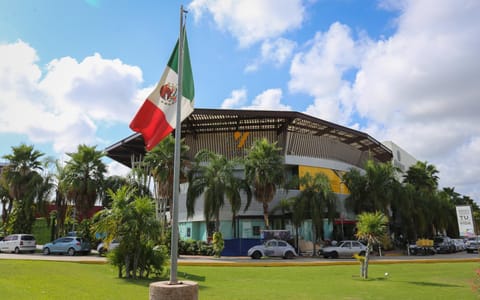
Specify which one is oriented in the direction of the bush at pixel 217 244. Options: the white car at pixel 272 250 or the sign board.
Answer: the white car

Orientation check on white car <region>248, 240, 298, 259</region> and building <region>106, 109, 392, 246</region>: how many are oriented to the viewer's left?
1

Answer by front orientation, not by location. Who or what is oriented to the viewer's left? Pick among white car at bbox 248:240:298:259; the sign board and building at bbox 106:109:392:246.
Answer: the white car

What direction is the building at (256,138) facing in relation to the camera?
toward the camera

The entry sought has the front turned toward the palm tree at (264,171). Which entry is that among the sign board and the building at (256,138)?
the building

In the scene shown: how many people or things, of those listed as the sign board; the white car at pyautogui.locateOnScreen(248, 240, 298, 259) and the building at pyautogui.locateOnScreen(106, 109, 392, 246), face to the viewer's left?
1

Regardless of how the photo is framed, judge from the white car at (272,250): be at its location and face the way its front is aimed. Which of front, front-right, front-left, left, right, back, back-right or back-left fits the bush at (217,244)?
front

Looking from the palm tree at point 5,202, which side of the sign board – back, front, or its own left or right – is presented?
right

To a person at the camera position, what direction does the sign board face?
facing the viewer

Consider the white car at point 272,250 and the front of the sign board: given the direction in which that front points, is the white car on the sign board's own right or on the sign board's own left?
on the sign board's own right

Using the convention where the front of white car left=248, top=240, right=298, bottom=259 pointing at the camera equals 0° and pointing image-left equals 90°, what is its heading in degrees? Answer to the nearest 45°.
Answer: approximately 90°

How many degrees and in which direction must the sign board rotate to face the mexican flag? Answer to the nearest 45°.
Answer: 0° — it already faces it
